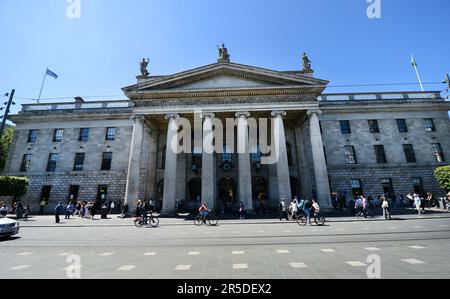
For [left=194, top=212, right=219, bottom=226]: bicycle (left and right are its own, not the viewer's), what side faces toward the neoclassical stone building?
left

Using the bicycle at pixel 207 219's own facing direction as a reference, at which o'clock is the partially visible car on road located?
The partially visible car on road is roughly at 5 o'clock from the bicycle.

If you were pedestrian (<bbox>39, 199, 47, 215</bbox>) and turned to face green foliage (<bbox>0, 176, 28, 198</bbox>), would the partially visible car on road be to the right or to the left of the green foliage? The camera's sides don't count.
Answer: left

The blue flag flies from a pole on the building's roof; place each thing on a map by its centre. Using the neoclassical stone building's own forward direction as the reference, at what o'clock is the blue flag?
The blue flag is roughly at 3 o'clock from the neoclassical stone building.

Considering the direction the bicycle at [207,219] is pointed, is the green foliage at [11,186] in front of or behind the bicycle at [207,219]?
behind

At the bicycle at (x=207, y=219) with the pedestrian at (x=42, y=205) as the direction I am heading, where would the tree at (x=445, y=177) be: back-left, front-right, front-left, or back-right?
back-right

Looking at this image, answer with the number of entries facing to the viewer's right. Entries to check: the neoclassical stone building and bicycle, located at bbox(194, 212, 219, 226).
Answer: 1

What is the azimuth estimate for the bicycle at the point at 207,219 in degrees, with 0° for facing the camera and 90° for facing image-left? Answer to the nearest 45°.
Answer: approximately 270°

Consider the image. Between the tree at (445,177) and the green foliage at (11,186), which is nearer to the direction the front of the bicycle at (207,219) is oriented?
the tree

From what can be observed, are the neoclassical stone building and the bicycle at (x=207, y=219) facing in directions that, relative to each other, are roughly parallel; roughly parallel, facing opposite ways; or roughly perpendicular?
roughly perpendicular

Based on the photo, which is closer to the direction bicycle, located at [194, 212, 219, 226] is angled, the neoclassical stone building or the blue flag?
the neoclassical stone building

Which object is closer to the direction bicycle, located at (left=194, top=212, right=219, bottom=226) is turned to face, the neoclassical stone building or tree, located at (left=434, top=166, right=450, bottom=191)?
the tree

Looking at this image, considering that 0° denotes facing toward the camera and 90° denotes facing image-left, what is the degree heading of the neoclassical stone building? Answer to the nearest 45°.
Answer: approximately 0°
